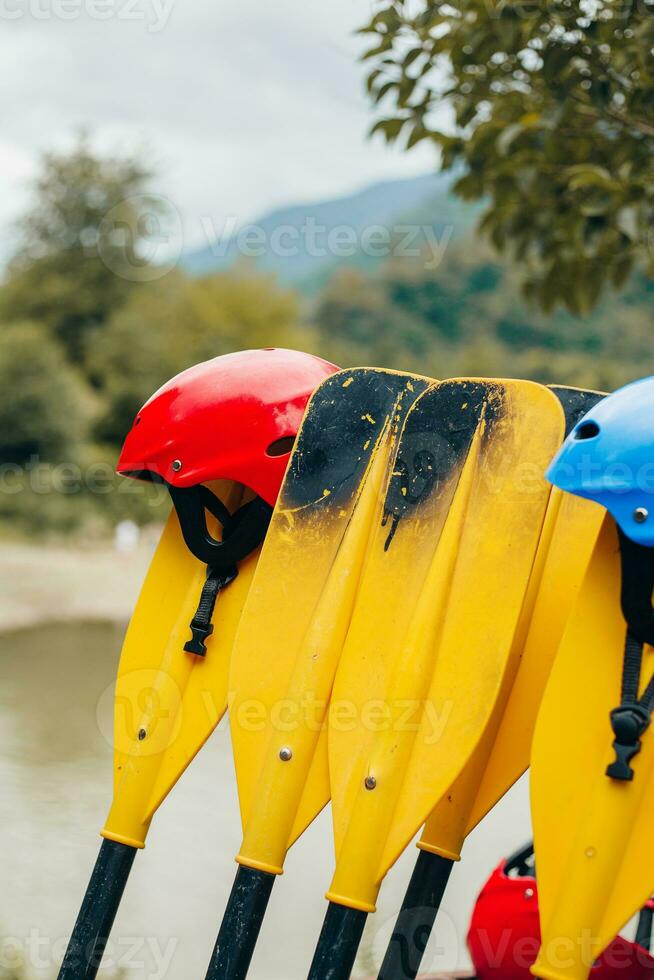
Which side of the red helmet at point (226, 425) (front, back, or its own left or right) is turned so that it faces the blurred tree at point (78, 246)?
right

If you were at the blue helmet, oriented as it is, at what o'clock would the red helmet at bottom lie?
The red helmet at bottom is roughly at 3 o'clock from the blue helmet.

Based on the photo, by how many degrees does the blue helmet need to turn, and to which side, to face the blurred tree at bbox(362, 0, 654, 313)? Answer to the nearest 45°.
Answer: approximately 90° to its right

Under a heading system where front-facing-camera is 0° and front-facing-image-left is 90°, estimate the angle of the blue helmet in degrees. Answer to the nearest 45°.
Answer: approximately 90°

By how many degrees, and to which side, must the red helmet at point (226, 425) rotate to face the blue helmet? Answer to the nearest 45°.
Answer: approximately 135° to its left

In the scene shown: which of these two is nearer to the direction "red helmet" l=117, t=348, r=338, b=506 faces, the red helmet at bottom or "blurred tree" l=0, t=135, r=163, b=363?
the blurred tree

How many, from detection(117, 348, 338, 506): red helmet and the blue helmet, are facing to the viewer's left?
2

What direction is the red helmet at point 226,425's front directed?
to the viewer's left
